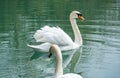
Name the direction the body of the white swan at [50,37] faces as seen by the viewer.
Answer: to the viewer's right
